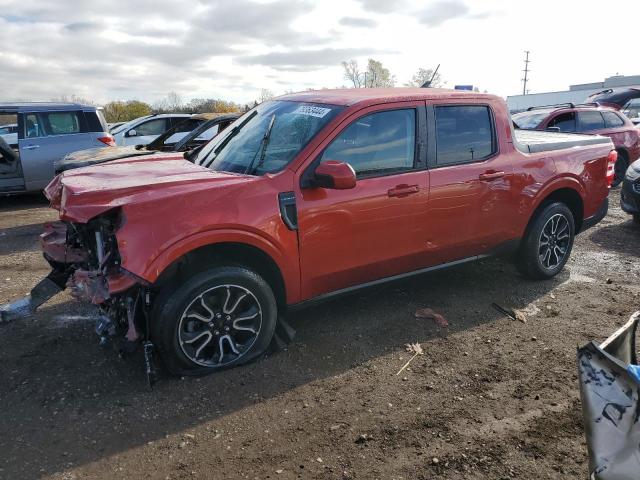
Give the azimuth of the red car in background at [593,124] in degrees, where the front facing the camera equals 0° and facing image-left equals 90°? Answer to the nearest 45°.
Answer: approximately 45°

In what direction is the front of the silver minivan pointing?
to the viewer's left

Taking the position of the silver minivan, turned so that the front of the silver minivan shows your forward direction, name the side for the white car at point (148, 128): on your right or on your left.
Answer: on your right

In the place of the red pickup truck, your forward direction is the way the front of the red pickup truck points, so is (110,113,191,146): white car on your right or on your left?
on your right

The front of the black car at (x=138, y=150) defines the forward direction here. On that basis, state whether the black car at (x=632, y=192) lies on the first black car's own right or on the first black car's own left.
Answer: on the first black car's own left

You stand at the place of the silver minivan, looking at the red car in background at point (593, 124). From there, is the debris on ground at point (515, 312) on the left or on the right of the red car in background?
right

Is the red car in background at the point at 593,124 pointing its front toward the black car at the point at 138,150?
yes

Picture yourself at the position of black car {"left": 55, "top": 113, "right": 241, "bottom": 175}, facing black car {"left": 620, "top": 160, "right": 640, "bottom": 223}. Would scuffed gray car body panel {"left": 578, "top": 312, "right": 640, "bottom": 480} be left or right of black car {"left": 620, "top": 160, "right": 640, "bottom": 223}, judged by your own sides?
right
